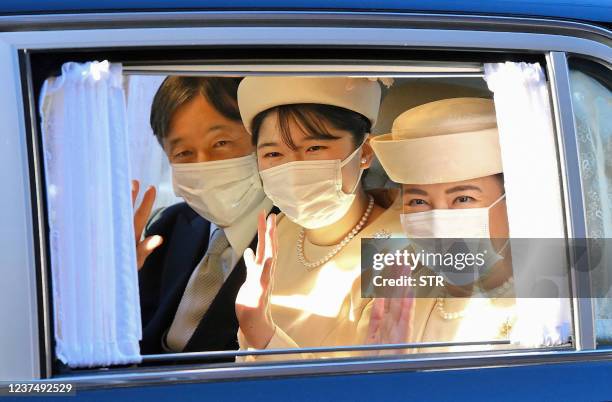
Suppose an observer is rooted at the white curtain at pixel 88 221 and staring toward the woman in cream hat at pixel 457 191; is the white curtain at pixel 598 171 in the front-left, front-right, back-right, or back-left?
front-right

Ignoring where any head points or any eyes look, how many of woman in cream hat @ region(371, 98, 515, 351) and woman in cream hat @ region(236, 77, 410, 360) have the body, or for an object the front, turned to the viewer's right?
0

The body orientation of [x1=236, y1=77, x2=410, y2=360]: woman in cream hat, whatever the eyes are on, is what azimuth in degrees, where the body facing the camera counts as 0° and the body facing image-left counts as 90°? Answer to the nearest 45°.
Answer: approximately 45°

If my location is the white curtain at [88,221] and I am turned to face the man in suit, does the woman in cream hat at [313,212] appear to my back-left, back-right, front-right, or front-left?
front-right

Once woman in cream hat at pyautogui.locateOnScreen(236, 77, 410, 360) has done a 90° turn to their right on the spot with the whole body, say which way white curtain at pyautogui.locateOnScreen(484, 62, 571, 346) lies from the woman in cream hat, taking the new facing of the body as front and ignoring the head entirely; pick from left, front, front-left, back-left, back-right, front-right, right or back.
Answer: back

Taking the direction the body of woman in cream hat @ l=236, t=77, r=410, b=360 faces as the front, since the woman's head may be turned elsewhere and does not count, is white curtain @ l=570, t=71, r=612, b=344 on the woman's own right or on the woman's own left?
on the woman's own left

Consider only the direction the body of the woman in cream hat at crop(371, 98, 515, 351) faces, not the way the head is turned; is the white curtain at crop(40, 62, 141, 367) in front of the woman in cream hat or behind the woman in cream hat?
in front

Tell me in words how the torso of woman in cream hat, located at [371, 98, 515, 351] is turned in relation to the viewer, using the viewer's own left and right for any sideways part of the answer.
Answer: facing the viewer and to the left of the viewer

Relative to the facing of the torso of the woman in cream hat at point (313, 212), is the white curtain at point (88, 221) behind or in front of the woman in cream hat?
in front
